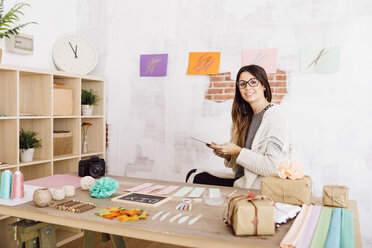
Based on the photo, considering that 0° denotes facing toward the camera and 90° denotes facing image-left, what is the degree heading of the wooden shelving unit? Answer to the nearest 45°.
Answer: approximately 315°

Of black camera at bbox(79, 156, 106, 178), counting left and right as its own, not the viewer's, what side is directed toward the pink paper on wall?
left

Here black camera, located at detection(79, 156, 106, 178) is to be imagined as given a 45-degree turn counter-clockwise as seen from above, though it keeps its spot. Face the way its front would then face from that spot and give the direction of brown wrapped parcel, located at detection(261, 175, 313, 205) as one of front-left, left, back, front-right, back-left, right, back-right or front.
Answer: front

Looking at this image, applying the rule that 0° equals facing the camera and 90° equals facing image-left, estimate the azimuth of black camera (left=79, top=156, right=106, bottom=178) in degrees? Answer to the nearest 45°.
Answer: approximately 0°

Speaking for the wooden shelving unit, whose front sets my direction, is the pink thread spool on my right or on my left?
on my right

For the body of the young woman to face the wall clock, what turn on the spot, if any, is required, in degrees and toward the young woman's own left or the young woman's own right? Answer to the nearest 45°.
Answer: approximately 45° to the young woman's own right

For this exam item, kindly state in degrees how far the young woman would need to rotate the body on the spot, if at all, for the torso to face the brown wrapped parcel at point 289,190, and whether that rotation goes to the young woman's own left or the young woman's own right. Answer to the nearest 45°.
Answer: approximately 90° to the young woman's own left
